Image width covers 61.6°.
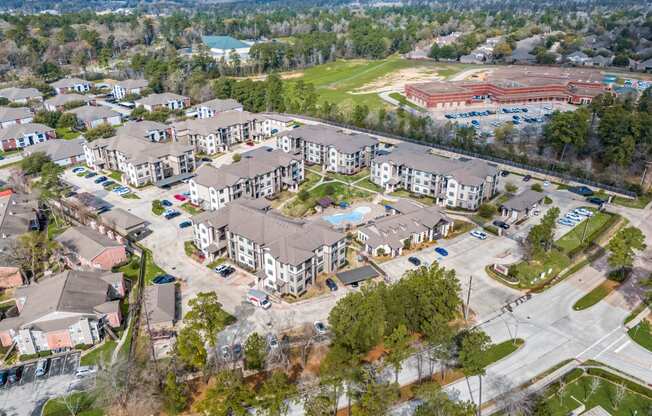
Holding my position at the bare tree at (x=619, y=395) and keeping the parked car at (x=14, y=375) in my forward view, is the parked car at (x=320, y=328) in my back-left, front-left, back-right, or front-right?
front-right

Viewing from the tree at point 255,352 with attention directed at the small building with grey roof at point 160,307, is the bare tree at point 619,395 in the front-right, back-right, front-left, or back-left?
back-right

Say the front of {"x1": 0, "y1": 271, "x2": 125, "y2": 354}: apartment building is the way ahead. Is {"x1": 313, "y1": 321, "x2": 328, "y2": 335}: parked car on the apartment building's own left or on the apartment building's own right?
on the apartment building's own left

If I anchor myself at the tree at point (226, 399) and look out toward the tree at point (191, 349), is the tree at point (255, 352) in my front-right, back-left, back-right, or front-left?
front-right

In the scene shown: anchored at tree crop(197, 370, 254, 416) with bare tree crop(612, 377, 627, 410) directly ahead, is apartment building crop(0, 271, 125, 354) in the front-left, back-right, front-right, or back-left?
back-left

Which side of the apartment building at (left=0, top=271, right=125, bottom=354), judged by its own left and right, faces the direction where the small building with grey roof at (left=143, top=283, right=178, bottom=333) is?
left

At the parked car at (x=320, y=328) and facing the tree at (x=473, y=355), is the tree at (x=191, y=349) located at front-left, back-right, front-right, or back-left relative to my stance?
back-right

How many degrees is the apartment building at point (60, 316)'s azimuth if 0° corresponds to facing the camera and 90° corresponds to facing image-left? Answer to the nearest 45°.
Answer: approximately 0°

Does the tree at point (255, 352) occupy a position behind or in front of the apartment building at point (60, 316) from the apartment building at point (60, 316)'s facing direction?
in front

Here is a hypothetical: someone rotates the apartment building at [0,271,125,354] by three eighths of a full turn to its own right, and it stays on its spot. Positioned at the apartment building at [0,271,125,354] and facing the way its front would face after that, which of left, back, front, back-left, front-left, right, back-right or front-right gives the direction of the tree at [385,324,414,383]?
back

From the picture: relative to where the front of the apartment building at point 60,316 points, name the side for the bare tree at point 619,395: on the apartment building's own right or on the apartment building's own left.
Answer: on the apartment building's own left

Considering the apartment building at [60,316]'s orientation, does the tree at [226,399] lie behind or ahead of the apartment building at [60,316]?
ahead
